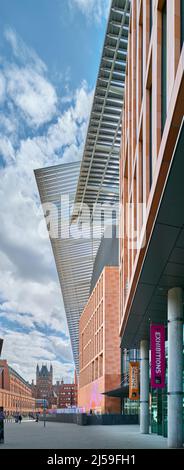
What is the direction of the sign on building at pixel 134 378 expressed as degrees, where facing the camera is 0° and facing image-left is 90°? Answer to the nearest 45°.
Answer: approximately 0°
